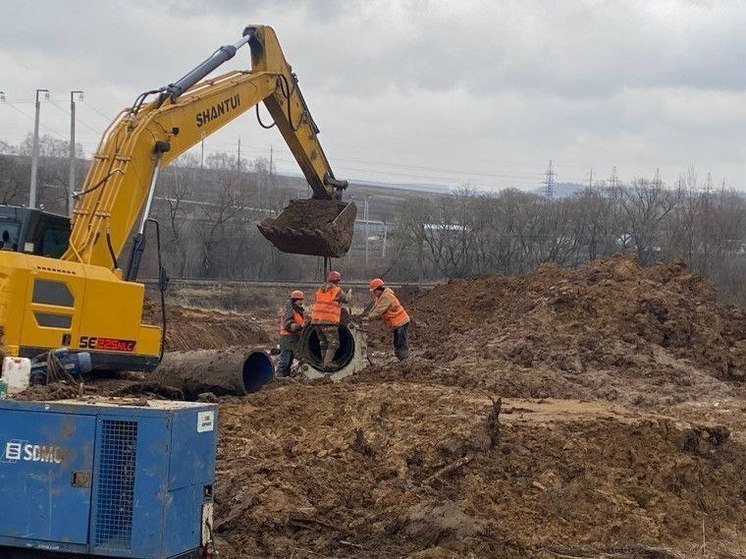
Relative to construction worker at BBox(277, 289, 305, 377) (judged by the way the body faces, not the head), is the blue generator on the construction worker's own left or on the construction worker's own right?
on the construction worker's own right

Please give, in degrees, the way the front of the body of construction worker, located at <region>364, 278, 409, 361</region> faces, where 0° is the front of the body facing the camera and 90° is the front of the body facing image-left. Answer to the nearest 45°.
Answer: approximately 90°

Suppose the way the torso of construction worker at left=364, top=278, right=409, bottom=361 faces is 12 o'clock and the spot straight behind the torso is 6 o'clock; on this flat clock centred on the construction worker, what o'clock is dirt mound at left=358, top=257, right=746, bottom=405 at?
The dirt mound is roughly at 5 o'clock from the construction worker.

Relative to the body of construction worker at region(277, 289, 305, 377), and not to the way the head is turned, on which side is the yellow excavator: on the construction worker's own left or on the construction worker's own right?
on the construction worker's own right

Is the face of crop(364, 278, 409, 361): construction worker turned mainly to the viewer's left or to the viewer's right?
to the viewer's left
